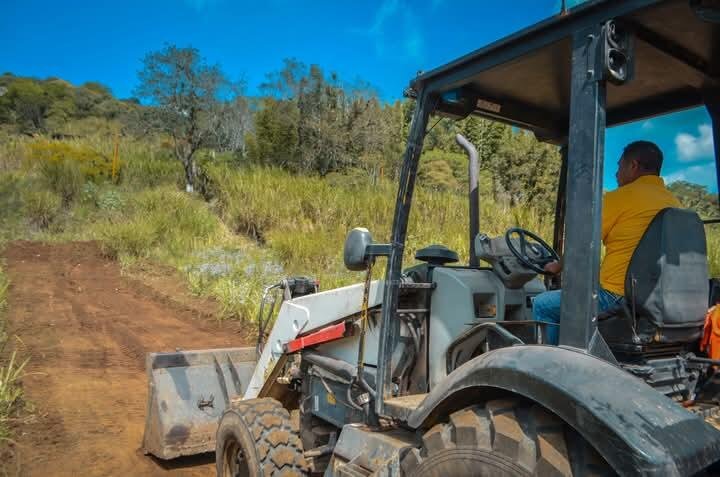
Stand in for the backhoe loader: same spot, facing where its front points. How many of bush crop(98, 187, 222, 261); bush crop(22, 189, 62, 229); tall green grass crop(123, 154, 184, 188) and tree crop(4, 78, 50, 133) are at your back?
0

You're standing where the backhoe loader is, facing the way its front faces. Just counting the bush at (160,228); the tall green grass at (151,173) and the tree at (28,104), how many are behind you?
0

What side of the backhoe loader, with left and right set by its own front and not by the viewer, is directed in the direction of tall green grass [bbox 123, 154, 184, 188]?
front

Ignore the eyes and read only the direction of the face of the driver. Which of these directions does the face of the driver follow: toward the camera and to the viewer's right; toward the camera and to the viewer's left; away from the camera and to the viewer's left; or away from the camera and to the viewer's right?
away from the camera and to the viewer's left

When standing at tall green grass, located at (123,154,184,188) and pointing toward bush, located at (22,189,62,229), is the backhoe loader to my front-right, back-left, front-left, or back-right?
front-left

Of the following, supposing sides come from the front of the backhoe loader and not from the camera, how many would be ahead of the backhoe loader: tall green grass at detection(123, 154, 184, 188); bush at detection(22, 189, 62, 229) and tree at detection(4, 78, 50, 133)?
3

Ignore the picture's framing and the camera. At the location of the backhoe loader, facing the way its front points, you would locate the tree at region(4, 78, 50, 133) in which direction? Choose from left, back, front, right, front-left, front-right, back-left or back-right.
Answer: front

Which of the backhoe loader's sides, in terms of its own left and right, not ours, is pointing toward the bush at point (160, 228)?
front

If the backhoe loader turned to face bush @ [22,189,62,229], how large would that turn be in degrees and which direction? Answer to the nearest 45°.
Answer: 0° — it already faces it

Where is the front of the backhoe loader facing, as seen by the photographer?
facing away from the viewer and to the left of the viewer
